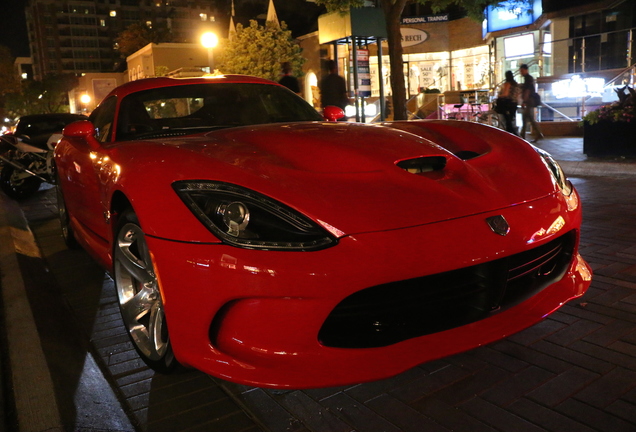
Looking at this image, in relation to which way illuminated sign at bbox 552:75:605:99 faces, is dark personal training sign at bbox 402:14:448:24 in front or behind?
behind

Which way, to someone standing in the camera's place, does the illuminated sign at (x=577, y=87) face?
facing the viewer

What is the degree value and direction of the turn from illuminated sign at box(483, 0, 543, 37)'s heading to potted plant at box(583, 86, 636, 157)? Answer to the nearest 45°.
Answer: approximately 45° to its left

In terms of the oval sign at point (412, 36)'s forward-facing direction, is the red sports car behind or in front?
in front

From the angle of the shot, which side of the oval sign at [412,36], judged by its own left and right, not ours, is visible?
front

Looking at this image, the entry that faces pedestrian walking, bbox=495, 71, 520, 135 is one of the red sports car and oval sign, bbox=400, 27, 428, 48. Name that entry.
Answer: the oval sign

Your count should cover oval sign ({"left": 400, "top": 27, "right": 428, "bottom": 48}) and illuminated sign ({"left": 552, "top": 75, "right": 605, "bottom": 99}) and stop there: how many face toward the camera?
2

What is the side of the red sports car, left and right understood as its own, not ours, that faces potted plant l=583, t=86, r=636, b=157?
left

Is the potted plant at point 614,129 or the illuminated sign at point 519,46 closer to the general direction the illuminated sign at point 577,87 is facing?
the potted plant

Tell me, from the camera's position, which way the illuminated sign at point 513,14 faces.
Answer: facing the viewer and to the left of the viewer
